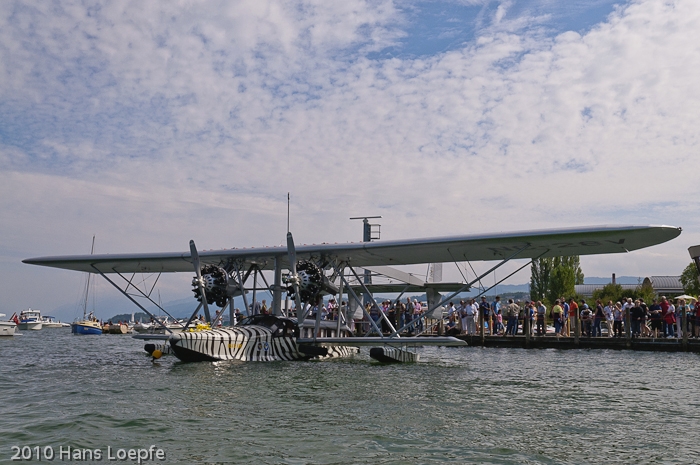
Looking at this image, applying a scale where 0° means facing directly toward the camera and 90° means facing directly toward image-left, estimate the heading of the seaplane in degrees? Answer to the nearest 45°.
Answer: approximately 45°

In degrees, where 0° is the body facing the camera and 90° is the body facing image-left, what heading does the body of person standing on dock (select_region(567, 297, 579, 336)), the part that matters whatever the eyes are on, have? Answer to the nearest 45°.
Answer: approximately 45°

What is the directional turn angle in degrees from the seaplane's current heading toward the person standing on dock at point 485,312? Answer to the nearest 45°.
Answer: approximately 180°

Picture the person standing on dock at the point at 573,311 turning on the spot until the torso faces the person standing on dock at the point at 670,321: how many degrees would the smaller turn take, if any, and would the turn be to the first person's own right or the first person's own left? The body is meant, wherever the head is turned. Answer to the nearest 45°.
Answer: approximately 135° to the first person's own left

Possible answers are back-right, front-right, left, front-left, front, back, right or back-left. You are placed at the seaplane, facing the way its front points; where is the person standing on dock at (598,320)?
back

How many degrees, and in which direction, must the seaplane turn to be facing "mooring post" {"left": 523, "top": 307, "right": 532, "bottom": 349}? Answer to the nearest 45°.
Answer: approximately 180°

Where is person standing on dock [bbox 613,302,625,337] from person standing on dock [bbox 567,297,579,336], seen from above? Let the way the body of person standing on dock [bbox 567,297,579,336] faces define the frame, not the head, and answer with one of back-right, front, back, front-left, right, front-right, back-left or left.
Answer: back-left
